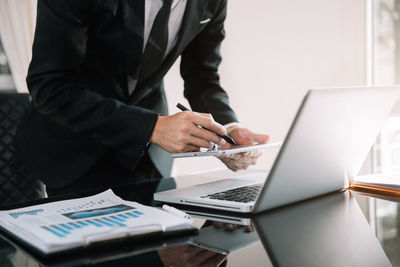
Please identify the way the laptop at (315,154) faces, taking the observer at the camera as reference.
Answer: facing away from the viewer and to the left of the viewer

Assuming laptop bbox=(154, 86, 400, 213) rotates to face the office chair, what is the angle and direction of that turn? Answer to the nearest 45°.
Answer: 0° — it already faces it

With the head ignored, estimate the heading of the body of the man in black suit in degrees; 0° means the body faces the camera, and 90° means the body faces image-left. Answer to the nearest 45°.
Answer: approximately 315°

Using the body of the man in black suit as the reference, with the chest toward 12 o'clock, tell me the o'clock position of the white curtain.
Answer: The white curtain is roughly at 7 o'clock from the man in black suit.

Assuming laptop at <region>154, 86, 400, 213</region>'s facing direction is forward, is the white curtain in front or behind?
in front

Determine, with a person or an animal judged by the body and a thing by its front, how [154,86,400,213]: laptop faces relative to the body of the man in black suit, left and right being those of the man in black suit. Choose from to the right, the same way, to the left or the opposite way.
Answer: the opposite way

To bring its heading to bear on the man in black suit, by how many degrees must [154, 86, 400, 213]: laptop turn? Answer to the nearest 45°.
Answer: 0° — it already faces them

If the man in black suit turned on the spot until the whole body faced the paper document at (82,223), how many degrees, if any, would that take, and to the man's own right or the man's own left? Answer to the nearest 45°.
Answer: approximately 45° to the man's own right
